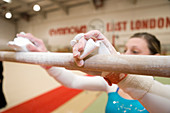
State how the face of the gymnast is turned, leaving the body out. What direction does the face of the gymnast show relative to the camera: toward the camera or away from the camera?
toward the camera

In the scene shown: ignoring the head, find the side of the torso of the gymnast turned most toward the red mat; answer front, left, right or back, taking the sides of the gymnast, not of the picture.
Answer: right

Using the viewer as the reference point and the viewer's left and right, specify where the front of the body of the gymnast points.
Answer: facing the viewer and to the left of the viewer
